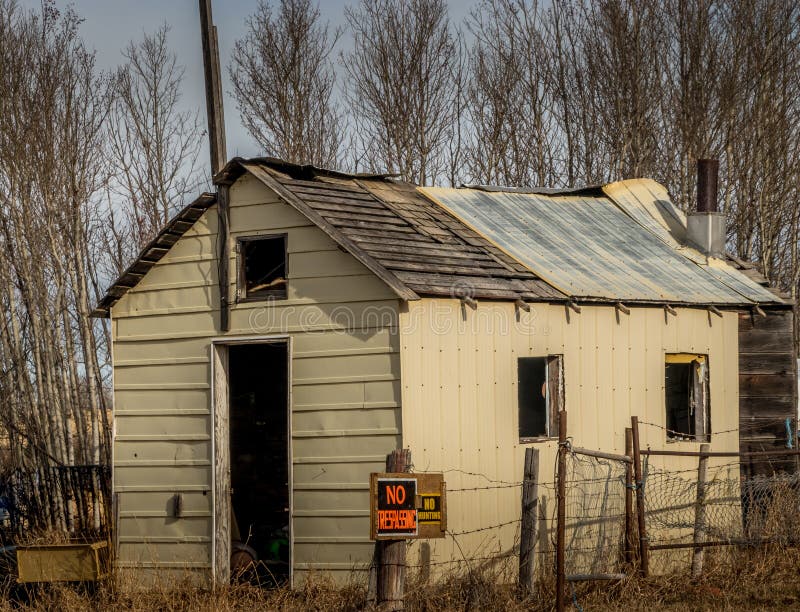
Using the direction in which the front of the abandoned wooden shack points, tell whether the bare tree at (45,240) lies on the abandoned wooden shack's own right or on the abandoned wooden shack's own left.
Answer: on the abandoned wooden shack's own right

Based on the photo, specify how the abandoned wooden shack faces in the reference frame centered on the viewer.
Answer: facing the viewer and to the left of the viewer

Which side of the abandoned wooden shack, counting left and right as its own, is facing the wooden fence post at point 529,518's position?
left

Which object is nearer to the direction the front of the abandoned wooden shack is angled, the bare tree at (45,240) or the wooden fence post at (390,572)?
the wooden fence post

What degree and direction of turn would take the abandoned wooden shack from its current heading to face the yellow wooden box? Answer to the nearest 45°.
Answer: approximately 45° to its right

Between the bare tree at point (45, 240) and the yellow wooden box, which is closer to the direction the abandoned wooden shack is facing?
the yellow wooden box
